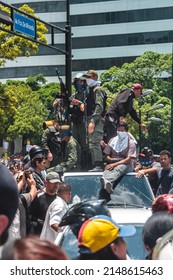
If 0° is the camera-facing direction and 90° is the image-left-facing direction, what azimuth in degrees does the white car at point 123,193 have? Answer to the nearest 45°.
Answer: approximately 0°

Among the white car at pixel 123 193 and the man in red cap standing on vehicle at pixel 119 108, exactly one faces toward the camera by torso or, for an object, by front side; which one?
the white car

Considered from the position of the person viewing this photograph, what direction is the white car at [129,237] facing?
facing the viewer

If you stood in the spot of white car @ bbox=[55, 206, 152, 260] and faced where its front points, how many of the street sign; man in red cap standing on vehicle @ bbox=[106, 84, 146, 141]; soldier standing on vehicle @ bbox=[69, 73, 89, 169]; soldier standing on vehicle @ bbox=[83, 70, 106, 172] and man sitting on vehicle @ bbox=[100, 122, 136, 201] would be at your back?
5

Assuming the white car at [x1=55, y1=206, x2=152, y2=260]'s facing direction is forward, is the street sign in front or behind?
behind
